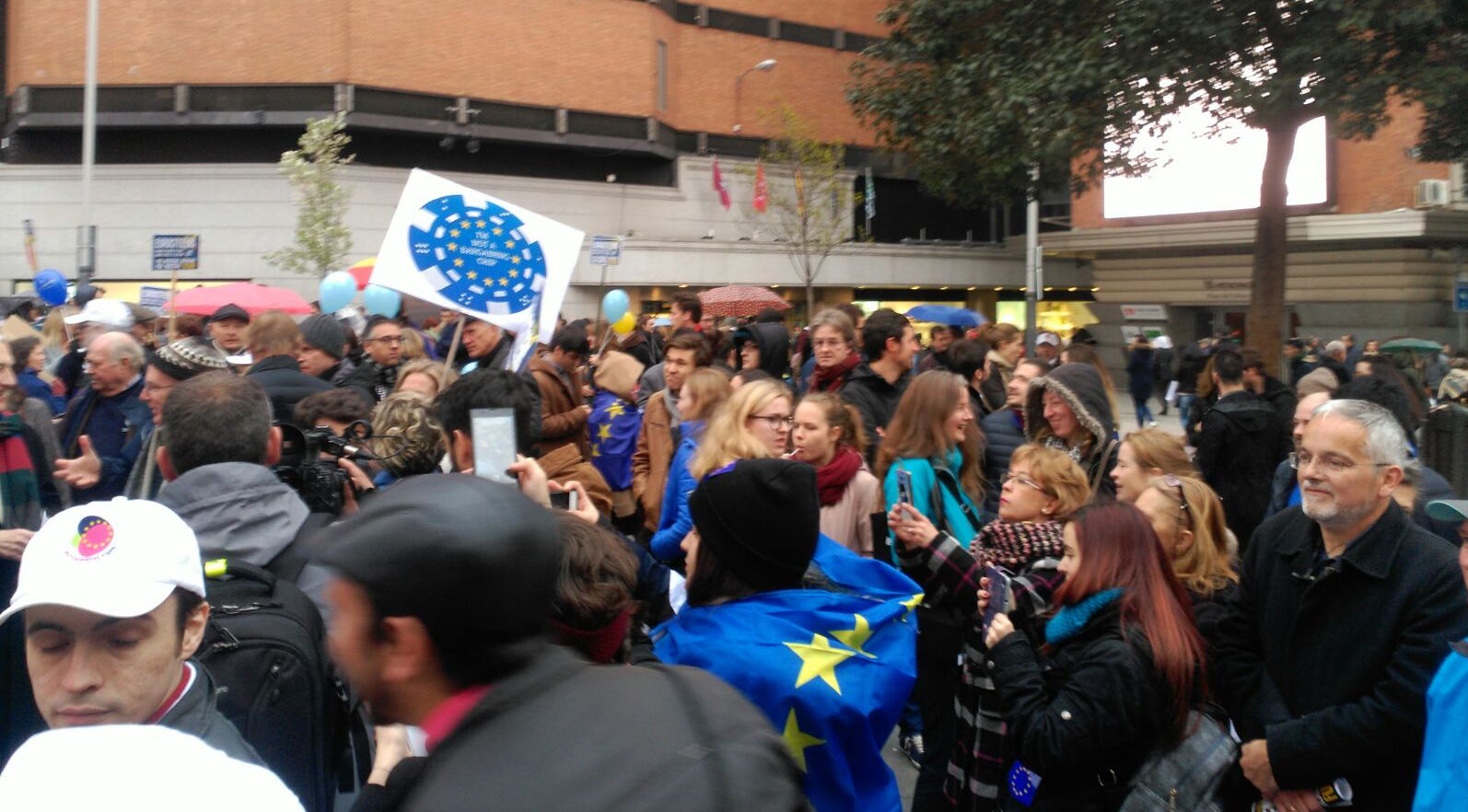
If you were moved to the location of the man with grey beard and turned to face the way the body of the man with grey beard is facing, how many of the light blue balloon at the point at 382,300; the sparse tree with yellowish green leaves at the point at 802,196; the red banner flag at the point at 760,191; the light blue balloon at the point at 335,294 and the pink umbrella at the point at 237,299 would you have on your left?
0

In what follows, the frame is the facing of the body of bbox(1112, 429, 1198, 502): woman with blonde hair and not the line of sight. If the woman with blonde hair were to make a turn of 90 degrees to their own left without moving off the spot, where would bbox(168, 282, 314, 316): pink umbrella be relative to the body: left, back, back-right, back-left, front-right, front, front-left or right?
back-right

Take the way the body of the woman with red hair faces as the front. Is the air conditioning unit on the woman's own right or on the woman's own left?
on the woman's own right

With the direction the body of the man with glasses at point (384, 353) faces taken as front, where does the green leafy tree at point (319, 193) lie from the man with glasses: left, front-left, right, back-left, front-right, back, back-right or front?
back-left

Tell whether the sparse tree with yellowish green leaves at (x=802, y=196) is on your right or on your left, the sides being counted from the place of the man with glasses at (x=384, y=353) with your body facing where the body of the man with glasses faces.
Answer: on your left

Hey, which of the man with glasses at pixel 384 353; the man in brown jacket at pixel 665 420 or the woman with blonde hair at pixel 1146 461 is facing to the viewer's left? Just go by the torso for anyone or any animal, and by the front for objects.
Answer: the woman with blonde hair

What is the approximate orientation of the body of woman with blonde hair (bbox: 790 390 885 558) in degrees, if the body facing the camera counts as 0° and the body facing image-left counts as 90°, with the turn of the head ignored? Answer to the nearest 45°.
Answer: approximately 45°

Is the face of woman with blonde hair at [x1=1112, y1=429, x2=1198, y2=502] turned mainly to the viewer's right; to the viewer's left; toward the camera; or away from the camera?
to the viewer's left

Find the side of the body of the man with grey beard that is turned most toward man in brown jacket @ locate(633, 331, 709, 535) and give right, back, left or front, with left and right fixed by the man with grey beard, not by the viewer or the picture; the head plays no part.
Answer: right

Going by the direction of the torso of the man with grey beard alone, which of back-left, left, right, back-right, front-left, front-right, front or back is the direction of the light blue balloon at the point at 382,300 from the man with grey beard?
right

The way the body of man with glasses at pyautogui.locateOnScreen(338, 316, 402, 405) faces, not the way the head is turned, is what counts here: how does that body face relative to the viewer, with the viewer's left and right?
facing the viewer and to the right of the viewer

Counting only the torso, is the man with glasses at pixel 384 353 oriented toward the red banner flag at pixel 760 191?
no

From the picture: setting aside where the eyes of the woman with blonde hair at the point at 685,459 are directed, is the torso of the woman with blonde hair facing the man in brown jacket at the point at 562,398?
no

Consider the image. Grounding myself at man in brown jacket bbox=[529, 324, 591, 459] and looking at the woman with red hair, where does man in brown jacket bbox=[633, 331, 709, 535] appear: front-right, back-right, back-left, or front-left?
front-left

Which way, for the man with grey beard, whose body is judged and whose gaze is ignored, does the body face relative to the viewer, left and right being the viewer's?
facing the viewer and to the left of the viewer
